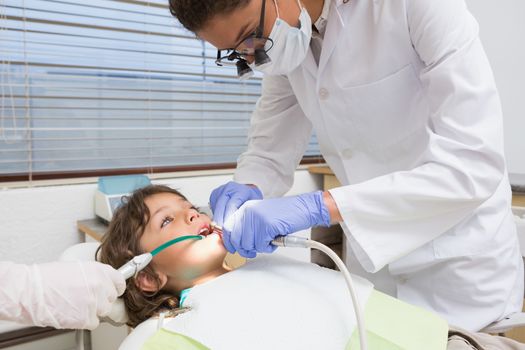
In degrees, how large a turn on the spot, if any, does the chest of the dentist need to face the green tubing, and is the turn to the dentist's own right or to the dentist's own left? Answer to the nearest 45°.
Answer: approximately 45° to the dentist's own right

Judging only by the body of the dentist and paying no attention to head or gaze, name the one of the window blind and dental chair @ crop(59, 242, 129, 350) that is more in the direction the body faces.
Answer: the dental chair

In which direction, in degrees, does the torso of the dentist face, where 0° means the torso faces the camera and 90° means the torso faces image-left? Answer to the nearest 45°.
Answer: approximately 45°

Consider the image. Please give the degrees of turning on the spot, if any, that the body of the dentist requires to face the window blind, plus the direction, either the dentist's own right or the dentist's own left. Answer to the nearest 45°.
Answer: approximately 90° to the dentist's own right

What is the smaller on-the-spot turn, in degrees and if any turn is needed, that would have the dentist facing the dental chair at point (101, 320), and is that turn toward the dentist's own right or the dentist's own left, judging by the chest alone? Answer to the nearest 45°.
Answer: approximately 45° to the dentist's own right
